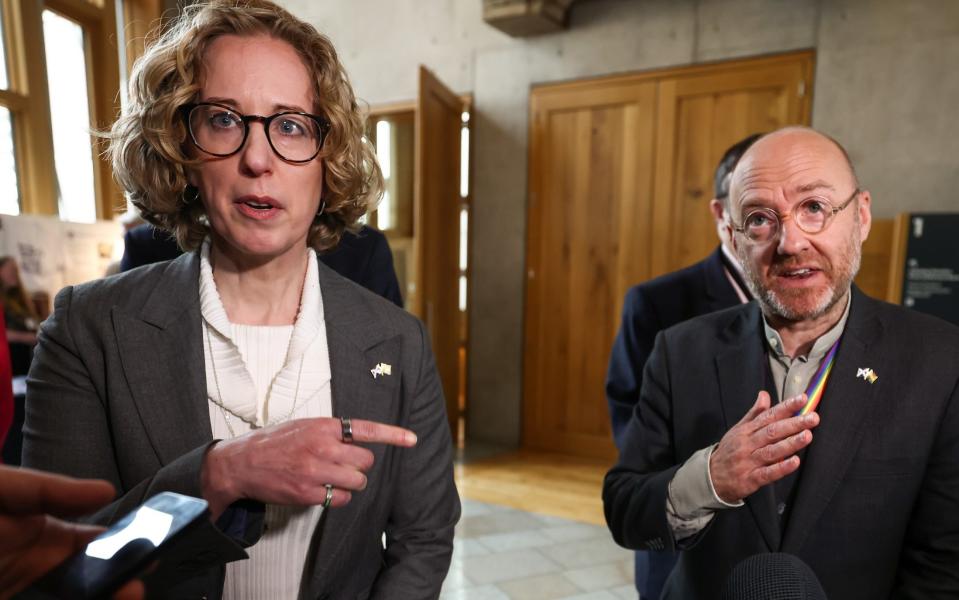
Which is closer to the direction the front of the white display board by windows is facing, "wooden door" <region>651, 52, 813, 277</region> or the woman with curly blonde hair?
the woman with curly blonde hair

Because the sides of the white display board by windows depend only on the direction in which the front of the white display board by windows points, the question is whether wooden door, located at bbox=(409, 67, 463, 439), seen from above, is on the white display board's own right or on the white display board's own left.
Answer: on the white display board's own left

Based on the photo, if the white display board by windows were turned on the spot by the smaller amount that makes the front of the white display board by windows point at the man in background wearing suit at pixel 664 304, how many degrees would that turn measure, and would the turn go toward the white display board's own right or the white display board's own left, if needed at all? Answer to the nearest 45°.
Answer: approximately 45° to the white display board's own left

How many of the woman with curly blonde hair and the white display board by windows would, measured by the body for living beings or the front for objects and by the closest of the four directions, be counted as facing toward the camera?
2

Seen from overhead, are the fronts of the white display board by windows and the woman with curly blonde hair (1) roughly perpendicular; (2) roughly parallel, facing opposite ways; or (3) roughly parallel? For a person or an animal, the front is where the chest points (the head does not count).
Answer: roughly parallel

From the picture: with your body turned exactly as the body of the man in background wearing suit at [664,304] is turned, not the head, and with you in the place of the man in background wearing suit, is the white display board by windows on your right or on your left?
on your right

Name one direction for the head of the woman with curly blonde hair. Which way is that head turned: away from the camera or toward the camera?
toward the camera

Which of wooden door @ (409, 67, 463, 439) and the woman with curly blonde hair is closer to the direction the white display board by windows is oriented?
the woman with curly blonde hair

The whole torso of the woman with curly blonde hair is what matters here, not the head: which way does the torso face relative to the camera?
toward the camera

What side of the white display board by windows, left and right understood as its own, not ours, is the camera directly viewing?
front

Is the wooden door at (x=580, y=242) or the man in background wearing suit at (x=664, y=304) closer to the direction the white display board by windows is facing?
the man in background wearing suit
